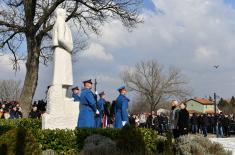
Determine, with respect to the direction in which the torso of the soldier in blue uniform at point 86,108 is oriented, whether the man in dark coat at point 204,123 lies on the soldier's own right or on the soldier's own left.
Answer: on the soldier's own left

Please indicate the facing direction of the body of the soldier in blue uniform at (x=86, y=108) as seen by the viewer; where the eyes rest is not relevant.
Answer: to the viewer's right

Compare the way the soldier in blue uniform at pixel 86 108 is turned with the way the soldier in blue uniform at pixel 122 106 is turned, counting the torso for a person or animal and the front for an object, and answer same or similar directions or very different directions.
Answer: same or similar directions

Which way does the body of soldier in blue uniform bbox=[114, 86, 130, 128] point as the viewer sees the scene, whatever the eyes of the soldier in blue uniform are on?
to the viewer's right

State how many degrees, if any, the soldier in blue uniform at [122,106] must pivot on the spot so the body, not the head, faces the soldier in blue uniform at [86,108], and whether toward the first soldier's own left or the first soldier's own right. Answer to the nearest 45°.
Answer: approximately 135° to the first soldier's own right

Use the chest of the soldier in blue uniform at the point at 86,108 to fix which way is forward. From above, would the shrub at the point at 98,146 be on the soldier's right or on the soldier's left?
on the soldier's right

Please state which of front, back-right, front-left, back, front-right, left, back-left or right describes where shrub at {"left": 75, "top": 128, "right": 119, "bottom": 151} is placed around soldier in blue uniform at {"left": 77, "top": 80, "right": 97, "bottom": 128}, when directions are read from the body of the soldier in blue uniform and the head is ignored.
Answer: right

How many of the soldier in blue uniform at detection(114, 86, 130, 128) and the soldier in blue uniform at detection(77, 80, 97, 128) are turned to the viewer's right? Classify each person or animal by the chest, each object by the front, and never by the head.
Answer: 2
